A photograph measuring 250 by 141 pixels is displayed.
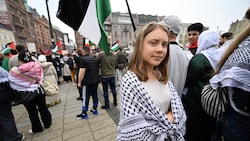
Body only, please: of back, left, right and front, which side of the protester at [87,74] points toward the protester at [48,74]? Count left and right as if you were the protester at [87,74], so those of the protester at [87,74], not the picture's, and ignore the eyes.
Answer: front

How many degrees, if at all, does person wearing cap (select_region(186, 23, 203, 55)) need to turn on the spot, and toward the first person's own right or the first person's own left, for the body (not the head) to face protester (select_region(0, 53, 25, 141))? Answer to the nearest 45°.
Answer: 0° — they already face them

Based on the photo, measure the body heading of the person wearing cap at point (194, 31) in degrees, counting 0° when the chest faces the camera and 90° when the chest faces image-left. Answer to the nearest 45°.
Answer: approximately 45°

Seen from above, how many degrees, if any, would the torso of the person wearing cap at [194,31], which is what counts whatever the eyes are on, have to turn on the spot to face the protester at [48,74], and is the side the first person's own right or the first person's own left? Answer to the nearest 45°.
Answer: approximately 45° to the first person's own right

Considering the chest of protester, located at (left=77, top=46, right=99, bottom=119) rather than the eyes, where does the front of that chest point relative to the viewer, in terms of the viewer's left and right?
facing away from the viewer and to the left of the viewer

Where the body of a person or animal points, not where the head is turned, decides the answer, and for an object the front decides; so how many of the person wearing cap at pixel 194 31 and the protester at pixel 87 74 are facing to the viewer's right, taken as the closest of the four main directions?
0

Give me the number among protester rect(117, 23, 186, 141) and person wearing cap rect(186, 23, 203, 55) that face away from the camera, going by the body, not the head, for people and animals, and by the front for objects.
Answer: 0

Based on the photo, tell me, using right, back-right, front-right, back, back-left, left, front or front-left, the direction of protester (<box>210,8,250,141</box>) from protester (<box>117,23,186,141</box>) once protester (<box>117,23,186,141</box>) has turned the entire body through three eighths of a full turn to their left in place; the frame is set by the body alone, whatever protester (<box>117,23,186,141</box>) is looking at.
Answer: right

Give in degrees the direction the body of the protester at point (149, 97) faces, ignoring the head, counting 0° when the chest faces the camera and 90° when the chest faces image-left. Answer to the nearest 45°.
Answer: approximately 315°
